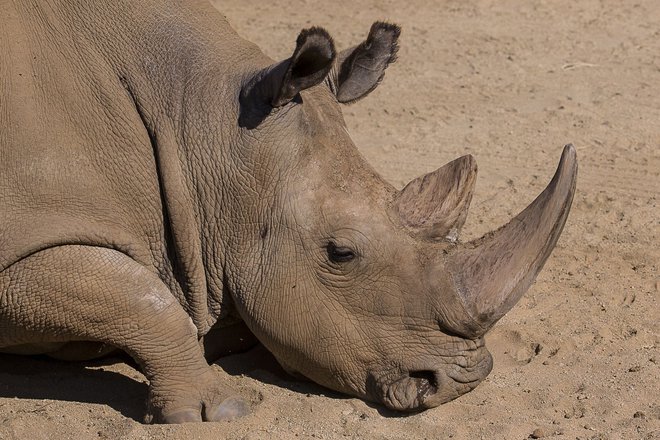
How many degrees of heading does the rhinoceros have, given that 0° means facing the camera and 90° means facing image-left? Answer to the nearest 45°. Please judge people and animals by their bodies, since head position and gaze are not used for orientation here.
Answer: approximately 270°
